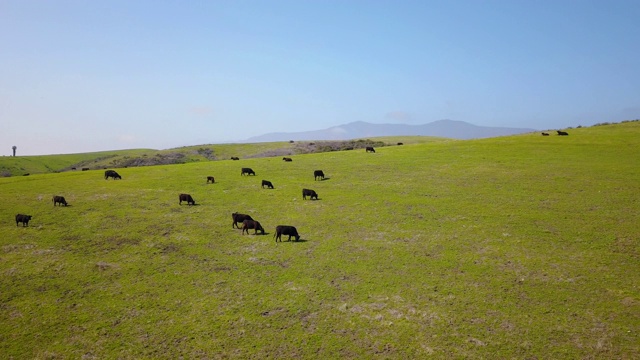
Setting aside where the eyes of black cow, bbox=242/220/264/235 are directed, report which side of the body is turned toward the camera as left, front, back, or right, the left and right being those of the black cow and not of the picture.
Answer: right

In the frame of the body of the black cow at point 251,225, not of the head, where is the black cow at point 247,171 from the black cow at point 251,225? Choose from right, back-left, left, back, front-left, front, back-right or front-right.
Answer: left

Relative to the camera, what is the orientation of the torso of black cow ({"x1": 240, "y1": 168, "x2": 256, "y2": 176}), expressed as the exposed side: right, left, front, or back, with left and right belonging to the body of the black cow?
right

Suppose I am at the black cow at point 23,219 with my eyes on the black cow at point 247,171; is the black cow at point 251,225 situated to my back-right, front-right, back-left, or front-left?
front-right
